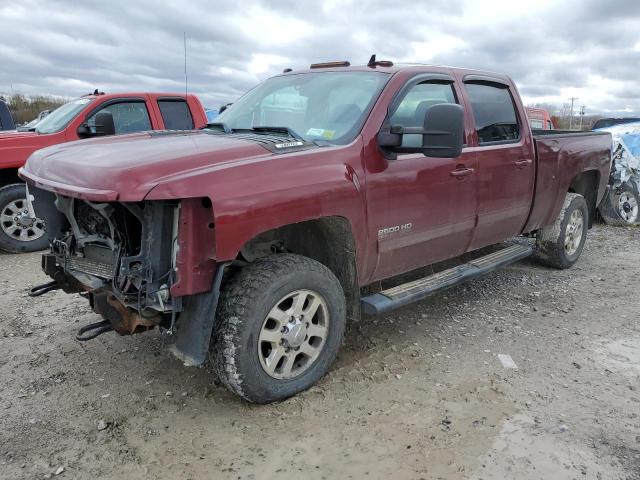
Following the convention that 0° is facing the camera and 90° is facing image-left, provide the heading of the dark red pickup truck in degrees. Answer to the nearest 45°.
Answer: approximately 45°

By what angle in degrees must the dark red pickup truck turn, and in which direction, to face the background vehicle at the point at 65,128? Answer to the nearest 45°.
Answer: approximately 90° to its right

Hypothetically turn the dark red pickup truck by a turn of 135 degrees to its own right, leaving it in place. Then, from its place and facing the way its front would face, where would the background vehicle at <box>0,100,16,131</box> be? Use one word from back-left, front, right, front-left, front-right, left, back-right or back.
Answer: front-left

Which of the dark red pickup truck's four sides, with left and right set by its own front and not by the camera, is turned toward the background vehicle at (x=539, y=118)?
back

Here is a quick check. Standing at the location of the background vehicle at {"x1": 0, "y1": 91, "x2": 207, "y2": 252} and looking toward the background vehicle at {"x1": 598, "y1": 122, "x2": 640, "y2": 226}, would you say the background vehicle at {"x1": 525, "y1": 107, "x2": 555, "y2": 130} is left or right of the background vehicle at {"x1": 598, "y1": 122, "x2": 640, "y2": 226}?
left

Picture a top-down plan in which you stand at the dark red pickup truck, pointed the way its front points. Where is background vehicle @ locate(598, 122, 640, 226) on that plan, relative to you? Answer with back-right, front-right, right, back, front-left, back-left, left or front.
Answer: back

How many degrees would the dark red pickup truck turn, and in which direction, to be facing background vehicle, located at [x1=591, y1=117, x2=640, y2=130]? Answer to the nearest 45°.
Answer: approximately 180°
